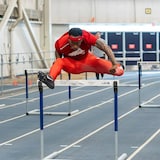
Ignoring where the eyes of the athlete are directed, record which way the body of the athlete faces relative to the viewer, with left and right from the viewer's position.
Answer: facing the viewer
